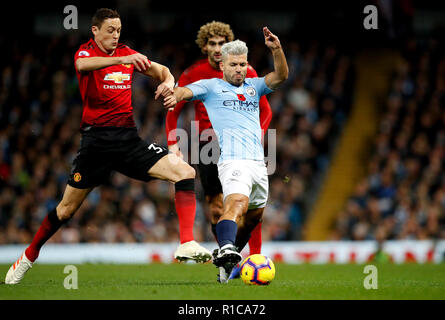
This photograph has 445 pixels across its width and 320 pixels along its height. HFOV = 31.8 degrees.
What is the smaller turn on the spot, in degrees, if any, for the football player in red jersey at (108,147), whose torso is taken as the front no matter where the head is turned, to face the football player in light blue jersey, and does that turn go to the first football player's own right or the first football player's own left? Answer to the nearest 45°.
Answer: approximately 45° to the first football player's own left

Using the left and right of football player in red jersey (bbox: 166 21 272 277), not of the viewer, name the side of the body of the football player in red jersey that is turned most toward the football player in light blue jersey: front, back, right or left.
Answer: front

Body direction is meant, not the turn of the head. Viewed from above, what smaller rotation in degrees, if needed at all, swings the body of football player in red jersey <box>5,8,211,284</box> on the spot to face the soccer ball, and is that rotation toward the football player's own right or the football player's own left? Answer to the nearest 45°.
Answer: approximately 45° to the football player's own left

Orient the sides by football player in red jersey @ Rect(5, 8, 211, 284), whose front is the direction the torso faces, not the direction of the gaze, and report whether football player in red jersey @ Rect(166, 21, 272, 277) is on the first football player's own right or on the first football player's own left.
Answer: on the first football player's own left

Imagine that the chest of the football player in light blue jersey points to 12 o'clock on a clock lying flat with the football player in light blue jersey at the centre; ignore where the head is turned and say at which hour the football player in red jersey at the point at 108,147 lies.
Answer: The football player in red jersey is roughly at 3 o'clock from the football player in light blue jersey.

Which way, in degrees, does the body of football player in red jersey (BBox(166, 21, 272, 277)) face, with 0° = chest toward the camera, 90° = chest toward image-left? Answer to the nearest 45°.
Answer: approximately 0°

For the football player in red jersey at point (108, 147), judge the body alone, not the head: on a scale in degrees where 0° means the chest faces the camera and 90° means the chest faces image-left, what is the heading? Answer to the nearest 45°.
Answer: approximately 315°

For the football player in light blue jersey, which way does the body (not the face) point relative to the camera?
toward the camera

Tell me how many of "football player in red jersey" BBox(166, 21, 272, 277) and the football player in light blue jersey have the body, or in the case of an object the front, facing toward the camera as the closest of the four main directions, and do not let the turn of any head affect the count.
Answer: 2
